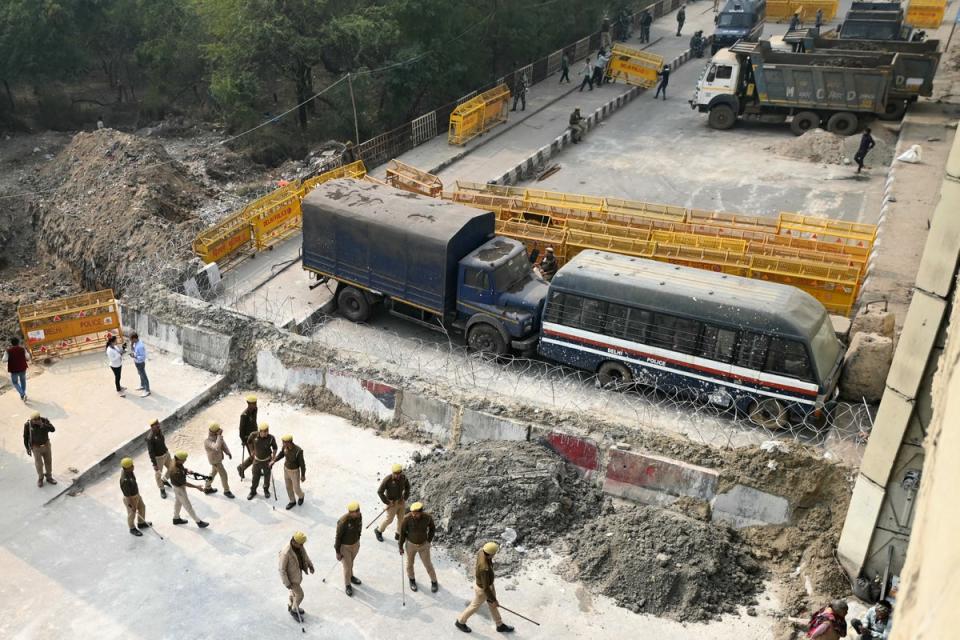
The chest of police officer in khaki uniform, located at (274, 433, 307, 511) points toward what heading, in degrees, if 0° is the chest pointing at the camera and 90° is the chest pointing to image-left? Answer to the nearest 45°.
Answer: approximately 45°

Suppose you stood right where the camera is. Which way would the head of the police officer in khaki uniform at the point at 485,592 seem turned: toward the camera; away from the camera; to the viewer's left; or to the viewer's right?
to the viewer's right

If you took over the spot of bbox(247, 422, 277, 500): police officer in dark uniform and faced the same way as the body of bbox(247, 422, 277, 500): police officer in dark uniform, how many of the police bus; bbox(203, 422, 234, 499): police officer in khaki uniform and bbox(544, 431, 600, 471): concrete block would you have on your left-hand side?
2

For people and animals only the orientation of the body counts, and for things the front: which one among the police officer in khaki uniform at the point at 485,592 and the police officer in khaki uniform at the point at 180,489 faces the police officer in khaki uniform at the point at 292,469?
the police officer in khaki uniform at the point at 180,489

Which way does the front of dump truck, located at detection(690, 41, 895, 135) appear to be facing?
to the viewer's left

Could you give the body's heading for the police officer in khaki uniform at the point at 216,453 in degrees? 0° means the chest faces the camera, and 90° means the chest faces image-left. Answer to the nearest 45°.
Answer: approximately 315°

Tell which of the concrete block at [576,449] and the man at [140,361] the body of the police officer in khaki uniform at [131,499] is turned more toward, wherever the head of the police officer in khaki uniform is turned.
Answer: the concrete block

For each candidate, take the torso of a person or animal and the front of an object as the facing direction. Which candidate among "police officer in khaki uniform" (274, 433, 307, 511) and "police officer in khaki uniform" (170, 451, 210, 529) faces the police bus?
"police officer in khaki uniform" (170, 451, 210, 529)

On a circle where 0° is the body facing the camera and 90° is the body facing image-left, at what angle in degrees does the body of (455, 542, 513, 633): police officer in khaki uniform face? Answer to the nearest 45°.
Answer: approximately 270°
